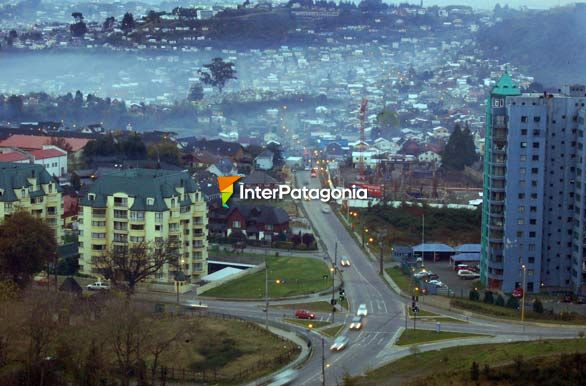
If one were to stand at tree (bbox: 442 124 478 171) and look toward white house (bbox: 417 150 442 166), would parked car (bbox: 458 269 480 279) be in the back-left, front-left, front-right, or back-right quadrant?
back-left

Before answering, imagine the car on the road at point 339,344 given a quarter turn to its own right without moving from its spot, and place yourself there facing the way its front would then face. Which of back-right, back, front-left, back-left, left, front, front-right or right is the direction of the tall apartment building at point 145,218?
front

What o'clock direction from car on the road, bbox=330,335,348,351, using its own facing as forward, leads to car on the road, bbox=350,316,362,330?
car on the road, bbox=350,316,362,330 is roughly at 5 o'clock from car on the road, bbox=330,335,348,351.

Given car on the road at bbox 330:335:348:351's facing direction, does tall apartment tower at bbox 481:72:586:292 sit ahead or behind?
behind

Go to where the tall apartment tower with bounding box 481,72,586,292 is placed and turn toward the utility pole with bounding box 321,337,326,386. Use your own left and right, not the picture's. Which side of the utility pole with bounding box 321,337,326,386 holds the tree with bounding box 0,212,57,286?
right

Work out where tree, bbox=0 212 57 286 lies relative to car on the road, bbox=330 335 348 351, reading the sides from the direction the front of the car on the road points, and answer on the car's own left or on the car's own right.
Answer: on the car's own right

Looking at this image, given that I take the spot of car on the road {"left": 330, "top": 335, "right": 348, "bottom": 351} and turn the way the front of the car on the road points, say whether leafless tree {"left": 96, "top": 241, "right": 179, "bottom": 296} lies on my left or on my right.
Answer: on my right

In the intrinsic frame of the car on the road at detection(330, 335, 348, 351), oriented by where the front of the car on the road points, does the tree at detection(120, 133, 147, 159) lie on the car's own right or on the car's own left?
on the car's own right

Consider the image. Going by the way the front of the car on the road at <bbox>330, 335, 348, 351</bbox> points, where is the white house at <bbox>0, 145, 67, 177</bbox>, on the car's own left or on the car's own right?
on the car's own right

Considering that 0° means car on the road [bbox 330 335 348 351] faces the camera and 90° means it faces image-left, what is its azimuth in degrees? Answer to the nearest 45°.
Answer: approximately 45°

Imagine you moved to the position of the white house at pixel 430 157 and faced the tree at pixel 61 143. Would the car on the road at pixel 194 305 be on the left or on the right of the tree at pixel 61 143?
left

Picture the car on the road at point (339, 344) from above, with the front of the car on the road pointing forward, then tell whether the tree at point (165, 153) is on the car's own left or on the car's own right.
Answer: on the car's own right
